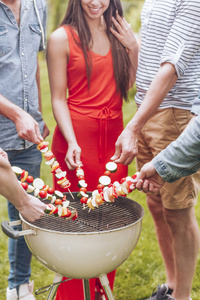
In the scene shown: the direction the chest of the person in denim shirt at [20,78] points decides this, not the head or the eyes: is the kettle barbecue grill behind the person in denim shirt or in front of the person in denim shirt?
in front

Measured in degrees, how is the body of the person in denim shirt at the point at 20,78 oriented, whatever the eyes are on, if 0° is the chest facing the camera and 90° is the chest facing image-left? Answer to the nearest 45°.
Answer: approximately 315°
